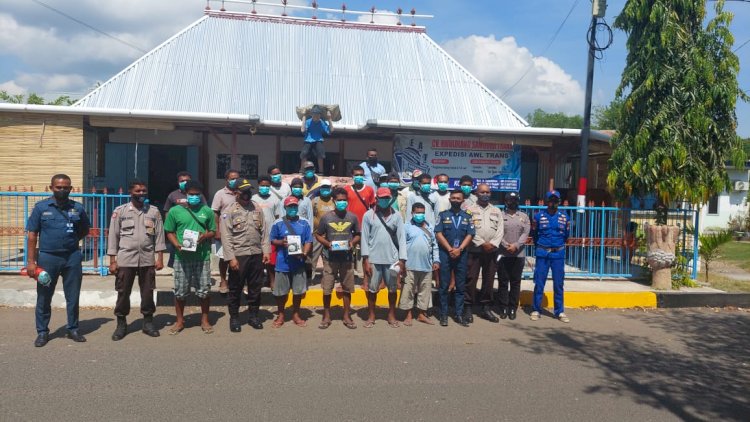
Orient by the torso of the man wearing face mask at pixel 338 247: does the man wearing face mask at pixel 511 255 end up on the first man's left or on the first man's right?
on the first man's left

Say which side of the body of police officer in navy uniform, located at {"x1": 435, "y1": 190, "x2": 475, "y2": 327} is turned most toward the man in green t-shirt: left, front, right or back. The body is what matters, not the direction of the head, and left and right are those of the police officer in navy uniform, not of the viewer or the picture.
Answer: right

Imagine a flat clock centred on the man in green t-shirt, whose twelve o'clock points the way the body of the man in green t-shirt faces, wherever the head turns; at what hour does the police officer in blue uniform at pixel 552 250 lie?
The police officer in blue uniform is roughly at 9 o'clock from the man in green t-shirt.

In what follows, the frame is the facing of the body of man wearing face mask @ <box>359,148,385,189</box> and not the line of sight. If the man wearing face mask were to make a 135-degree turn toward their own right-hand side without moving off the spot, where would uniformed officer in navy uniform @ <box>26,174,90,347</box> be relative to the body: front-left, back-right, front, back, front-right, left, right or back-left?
left

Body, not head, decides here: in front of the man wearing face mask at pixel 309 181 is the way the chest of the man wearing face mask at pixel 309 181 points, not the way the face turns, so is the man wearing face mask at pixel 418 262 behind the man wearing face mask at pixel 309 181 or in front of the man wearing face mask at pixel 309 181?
in front

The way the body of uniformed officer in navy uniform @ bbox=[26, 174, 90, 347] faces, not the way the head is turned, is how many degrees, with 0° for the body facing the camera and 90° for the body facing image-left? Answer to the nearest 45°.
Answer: approximately 0°

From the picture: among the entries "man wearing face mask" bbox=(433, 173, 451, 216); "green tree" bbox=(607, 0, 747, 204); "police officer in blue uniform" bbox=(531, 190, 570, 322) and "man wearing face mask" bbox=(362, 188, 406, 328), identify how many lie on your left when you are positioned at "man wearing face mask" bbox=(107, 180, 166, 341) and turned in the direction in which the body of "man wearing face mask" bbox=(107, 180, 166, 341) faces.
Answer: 4

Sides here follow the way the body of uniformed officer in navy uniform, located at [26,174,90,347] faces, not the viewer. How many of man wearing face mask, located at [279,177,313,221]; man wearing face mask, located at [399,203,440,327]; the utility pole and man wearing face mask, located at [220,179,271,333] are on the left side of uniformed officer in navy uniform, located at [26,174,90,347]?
4
